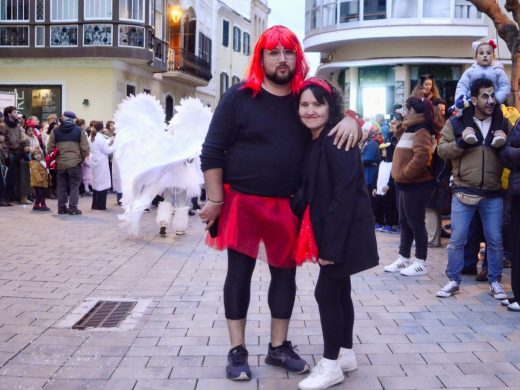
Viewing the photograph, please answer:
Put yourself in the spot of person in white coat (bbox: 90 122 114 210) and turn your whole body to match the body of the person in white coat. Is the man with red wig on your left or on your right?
on your right

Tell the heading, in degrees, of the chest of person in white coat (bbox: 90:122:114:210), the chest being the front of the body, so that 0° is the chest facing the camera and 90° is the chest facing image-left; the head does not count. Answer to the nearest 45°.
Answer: approximately 225°
